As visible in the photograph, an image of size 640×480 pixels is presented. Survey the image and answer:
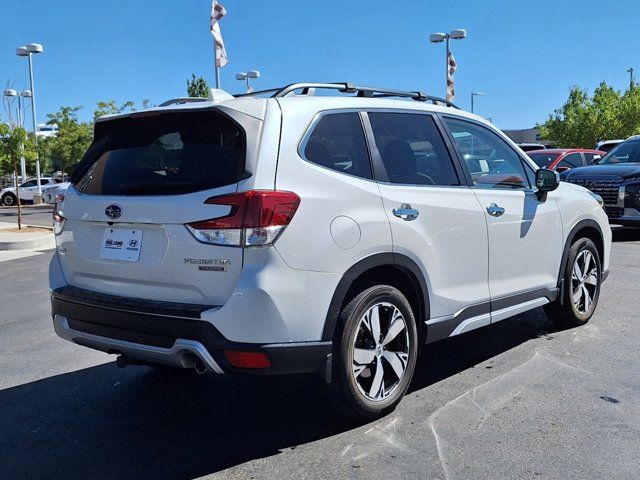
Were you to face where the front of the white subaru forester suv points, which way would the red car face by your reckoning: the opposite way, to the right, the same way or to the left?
the opposite way

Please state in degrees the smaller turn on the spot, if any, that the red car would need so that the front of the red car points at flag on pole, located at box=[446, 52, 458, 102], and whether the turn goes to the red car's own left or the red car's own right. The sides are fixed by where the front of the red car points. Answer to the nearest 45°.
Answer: approximately 135° to the red car's own right

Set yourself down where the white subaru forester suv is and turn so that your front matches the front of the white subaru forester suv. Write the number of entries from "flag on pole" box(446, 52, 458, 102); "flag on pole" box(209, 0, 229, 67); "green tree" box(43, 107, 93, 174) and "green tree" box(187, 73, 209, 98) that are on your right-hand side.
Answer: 0

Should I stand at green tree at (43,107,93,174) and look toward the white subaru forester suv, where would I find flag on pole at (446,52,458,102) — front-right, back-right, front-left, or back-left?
front-left

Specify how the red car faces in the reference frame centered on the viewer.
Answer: facing the viewer and to the left of the viewer

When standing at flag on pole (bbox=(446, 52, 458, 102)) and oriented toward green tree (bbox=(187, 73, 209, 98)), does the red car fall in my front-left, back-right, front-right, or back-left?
back-left

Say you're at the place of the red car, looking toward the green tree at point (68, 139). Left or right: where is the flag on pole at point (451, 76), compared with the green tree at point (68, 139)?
right

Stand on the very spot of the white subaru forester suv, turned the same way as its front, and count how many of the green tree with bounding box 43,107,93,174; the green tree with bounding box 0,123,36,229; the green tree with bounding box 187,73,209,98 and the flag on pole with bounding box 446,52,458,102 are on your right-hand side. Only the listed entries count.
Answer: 0

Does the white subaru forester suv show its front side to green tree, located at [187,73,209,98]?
no

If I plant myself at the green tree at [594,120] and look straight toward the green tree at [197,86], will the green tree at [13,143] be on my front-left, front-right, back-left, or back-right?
front-left

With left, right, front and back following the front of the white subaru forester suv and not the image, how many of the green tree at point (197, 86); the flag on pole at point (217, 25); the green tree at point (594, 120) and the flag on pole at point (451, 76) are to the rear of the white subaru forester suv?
0

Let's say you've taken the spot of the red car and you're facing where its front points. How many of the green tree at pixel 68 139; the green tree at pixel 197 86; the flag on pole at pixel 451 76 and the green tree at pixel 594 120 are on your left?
0

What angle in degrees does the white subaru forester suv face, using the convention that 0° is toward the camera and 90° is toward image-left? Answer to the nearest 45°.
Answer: approximately 225°

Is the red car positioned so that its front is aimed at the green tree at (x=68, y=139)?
no

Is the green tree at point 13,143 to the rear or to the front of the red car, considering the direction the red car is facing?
to the front
